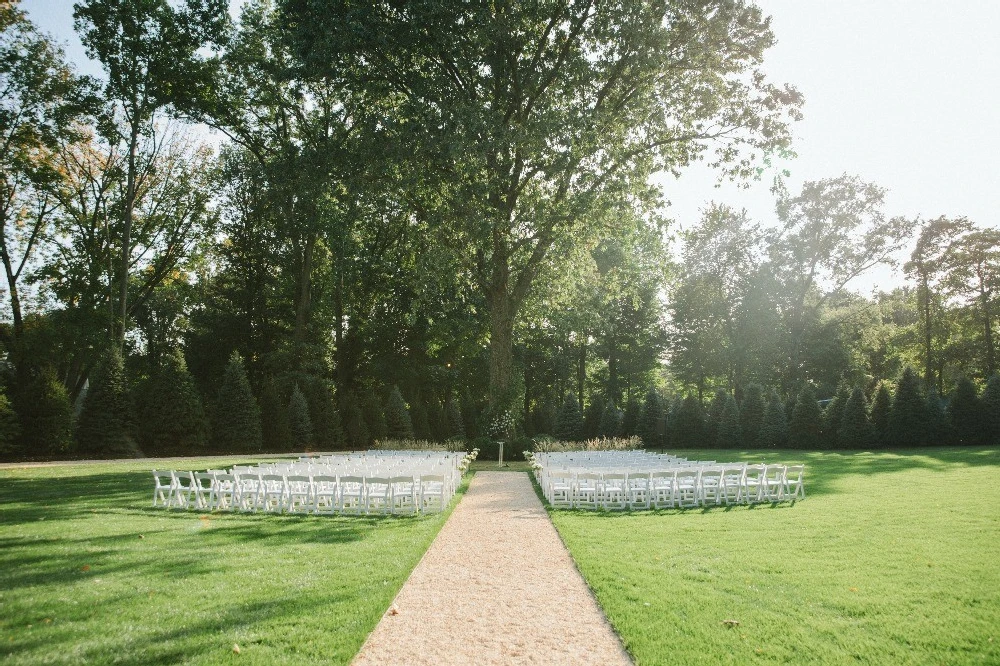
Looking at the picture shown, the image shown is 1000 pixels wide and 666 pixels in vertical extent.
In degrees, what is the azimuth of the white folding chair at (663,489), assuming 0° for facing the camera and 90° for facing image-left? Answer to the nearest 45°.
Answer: approximately 180°

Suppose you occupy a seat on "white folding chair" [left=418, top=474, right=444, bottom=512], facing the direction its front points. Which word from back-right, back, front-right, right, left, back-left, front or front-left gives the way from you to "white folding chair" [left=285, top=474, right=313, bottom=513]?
left

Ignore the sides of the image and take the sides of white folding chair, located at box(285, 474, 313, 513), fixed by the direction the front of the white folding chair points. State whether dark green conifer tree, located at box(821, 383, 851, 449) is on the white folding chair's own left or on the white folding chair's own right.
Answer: on the white folding chair's own right

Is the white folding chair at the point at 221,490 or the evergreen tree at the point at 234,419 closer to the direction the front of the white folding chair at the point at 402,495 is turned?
the evergreen tree

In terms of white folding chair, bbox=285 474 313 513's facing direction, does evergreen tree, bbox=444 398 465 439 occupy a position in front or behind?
in front

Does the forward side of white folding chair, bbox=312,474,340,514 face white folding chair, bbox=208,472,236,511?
no

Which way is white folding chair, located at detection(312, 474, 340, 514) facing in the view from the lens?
facing away from the viewer

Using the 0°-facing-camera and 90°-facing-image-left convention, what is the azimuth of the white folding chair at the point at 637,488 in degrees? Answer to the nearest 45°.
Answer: approximately 180°

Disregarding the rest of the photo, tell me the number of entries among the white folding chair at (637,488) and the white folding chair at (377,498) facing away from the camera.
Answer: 2

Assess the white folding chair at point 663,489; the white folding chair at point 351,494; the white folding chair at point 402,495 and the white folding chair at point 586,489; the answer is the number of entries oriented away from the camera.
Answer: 4

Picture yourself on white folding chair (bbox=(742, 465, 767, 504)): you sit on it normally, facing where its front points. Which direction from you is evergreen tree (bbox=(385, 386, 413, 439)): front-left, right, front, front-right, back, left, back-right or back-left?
front

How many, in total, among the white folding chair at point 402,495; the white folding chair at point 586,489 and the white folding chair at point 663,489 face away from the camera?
3

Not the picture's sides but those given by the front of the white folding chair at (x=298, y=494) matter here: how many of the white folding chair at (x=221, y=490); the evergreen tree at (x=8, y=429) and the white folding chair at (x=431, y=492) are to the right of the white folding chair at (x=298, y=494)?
1

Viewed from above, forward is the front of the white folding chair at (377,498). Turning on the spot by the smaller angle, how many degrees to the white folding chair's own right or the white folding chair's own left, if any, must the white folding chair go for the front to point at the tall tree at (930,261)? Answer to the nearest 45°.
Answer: approximately 45° to the white folding chair's own right

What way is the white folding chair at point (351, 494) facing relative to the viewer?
away from the camera

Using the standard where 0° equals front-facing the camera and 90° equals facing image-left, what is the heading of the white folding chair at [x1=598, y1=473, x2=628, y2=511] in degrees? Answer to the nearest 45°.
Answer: approximately 180°

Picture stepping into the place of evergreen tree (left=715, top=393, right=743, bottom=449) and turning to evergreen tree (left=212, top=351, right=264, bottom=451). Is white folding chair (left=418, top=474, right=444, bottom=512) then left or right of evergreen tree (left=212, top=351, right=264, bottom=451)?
left

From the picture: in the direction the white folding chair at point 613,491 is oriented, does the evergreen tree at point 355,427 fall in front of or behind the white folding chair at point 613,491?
in front

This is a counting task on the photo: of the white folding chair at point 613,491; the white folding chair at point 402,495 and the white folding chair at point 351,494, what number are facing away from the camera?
3

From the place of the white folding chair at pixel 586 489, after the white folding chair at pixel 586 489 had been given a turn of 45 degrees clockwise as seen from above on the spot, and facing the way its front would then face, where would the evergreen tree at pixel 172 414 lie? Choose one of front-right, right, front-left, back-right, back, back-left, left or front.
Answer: left

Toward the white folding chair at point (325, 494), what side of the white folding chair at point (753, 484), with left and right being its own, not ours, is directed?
left
